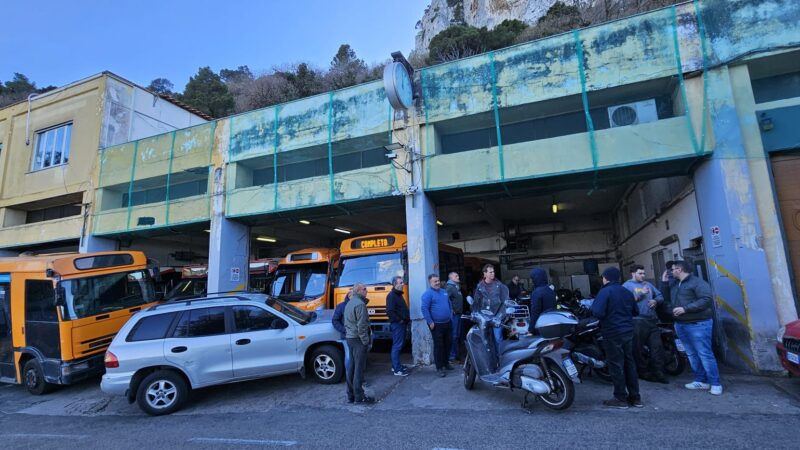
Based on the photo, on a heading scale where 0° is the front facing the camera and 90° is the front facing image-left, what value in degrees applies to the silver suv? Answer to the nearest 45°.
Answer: approximately 270°

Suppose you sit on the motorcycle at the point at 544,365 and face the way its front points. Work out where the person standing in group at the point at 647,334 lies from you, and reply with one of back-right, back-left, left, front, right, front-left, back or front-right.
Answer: right

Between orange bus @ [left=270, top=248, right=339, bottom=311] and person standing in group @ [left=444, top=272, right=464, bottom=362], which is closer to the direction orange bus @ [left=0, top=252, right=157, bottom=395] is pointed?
the person standing in group

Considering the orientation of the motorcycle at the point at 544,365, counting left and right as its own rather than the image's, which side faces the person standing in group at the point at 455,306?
front

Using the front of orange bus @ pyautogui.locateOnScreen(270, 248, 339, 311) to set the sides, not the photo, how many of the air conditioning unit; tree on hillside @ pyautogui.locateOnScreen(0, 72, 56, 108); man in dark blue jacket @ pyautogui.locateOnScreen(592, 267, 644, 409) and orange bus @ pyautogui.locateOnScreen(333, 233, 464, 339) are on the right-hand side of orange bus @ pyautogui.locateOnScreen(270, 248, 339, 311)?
1

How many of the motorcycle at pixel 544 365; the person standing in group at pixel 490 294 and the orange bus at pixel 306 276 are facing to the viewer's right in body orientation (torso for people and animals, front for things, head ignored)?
0

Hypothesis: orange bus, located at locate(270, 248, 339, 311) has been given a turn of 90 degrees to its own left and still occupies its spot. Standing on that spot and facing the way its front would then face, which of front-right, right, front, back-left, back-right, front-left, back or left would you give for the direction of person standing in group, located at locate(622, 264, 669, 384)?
front

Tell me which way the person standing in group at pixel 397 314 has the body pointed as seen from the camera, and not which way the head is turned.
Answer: to the viewer's right

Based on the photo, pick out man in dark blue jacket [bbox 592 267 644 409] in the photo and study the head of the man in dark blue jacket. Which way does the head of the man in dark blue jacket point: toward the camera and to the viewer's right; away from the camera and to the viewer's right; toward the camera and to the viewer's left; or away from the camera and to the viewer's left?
away from the camera and to the viewer's left

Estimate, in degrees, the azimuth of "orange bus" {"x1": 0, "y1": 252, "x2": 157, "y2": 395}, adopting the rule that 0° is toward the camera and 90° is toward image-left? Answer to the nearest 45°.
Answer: approximately 315°

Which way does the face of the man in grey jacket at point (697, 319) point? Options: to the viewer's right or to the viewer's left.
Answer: to the viewer's left

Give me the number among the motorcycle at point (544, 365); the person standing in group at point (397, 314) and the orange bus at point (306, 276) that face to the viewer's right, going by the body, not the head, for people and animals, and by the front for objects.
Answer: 1

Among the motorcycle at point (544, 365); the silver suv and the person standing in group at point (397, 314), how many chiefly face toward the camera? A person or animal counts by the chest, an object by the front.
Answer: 0

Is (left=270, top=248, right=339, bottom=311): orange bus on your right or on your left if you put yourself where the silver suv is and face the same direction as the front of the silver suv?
on your left

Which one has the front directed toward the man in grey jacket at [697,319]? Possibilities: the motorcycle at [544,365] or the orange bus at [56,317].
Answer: the orange bus
